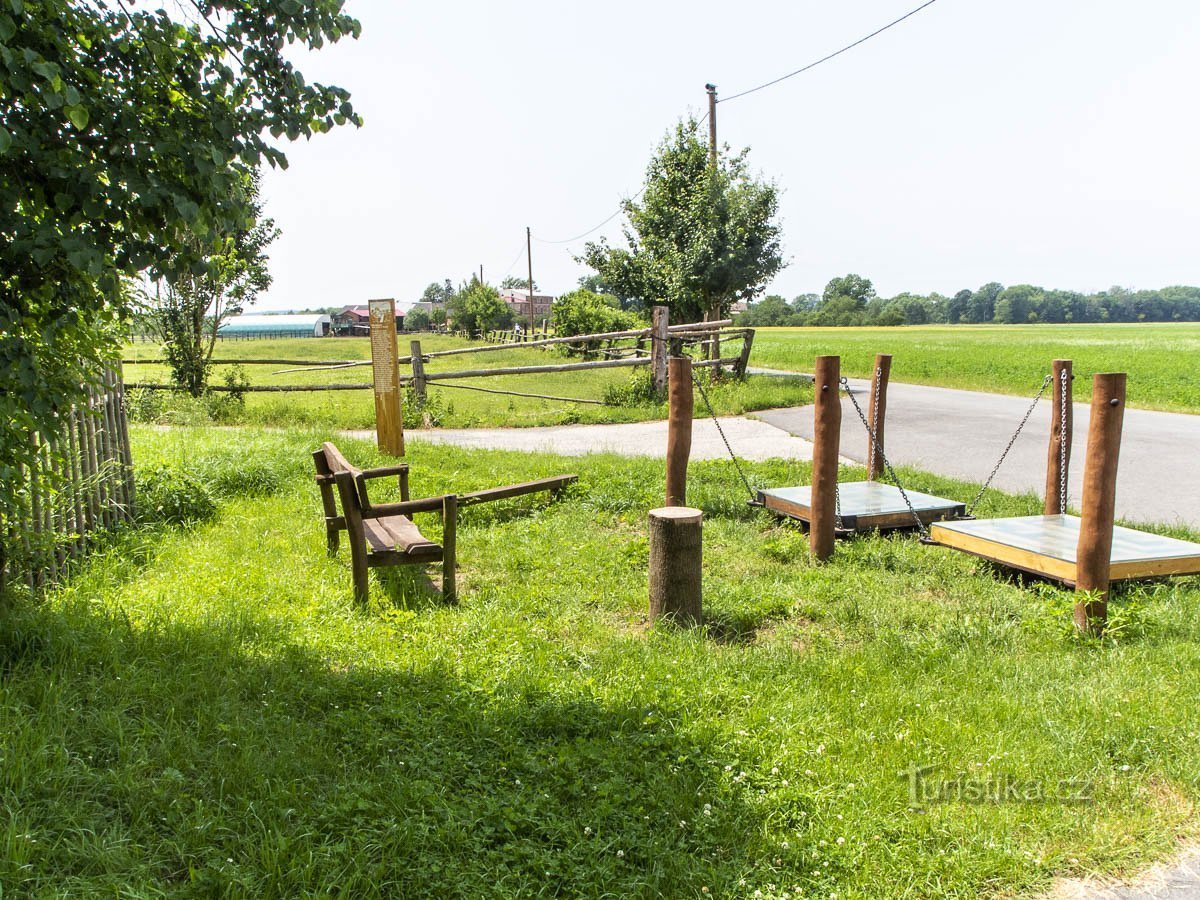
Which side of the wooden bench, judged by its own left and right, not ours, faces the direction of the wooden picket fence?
back

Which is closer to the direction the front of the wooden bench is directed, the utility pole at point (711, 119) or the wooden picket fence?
the utility pole

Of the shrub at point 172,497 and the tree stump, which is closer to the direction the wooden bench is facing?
the tree stump

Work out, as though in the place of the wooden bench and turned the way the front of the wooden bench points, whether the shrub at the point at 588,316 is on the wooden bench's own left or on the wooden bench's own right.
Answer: on the wooden bench's own left

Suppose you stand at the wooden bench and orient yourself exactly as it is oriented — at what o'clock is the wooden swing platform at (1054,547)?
The wooden swing platform is roughly at 12 o'clock from the wooden bench.

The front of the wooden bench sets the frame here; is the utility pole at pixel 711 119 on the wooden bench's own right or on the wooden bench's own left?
on the wooden bench's own left

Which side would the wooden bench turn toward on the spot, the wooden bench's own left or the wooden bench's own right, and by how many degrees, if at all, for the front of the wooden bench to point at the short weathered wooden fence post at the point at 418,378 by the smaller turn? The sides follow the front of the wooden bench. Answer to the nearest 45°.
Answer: approximately 90° to the wooden bench's own left

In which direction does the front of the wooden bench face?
to the viewer's right

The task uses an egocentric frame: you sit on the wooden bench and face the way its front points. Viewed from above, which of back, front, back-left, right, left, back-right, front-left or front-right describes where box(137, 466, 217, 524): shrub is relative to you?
back-left
